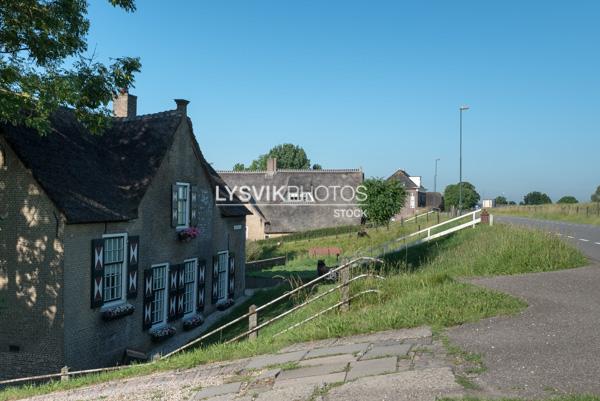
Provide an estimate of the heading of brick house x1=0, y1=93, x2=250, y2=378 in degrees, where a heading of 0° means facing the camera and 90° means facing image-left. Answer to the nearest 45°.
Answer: approximately 315°

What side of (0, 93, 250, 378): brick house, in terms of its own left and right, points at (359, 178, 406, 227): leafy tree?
left
